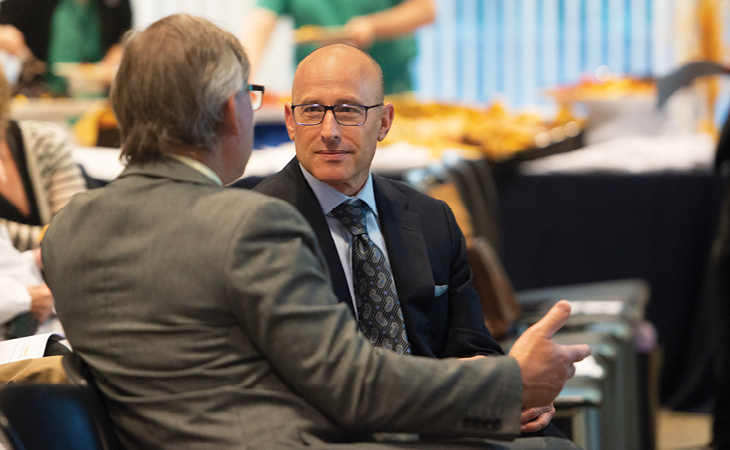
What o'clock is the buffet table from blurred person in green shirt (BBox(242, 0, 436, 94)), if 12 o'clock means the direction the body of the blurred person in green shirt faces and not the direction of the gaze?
The buffet table is roughly at 11 o'clock from the blurred person in green shirt.

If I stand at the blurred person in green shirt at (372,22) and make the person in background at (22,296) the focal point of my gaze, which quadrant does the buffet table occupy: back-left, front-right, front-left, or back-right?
front-left

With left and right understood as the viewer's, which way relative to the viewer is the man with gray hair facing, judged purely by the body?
facing away from the viewer and to the right of the viewer

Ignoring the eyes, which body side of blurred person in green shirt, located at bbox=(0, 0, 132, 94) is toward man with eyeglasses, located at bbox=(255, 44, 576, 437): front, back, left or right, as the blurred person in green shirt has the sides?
front

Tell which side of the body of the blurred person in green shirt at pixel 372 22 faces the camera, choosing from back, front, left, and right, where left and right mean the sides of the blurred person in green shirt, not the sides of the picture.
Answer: front

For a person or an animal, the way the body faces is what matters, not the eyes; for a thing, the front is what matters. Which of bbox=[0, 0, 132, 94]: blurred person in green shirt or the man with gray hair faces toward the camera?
the blurred person in green shirt

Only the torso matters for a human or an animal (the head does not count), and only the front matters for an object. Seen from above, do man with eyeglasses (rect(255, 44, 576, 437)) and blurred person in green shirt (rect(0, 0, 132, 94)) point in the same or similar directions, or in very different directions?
same or similar directions

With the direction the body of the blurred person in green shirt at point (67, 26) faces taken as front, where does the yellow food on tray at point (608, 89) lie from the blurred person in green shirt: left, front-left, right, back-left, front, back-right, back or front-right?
front-left

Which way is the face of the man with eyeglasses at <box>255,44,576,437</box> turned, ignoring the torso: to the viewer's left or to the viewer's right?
to the viewer's left

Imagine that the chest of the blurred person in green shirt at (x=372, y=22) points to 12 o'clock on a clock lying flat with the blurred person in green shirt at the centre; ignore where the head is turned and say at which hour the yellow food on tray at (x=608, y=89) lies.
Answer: The yellow food on tray is roughly at 10 o'clock from the blurred person in green shirt.

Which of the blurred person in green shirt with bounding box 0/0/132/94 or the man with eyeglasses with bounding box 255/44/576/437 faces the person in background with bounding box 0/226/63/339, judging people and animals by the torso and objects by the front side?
the blurred person in green shirt

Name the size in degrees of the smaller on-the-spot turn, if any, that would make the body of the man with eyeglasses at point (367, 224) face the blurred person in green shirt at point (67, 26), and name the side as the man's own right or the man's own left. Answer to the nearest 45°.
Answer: approximately 135° to the man's own right

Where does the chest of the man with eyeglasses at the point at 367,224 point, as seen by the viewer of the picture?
toward the camera

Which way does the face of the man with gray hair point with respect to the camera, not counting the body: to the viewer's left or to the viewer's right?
to the viewer's right
